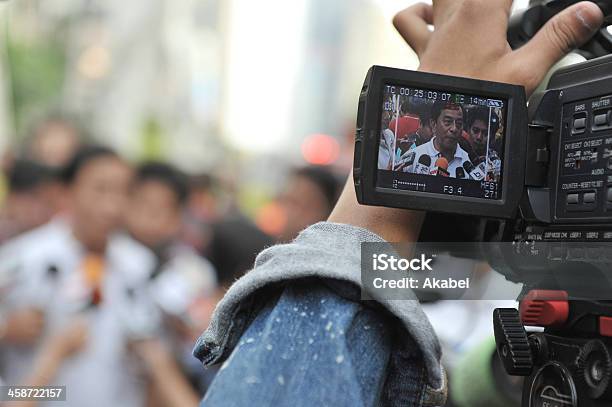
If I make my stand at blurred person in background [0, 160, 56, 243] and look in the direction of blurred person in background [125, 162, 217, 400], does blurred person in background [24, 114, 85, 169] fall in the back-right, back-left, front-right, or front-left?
back-left

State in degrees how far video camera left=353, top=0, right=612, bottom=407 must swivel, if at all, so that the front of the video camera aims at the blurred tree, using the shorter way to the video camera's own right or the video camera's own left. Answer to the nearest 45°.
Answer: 0° — it already faces it

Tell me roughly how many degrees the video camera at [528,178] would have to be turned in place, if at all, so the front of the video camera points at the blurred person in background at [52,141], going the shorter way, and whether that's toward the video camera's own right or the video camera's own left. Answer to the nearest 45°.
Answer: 0° — it already faces them

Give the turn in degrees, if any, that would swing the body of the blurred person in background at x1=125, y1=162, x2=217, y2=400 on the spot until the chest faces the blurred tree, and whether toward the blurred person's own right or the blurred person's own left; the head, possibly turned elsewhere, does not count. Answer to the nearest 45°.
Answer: approximately 135° to the blurred person's own right
